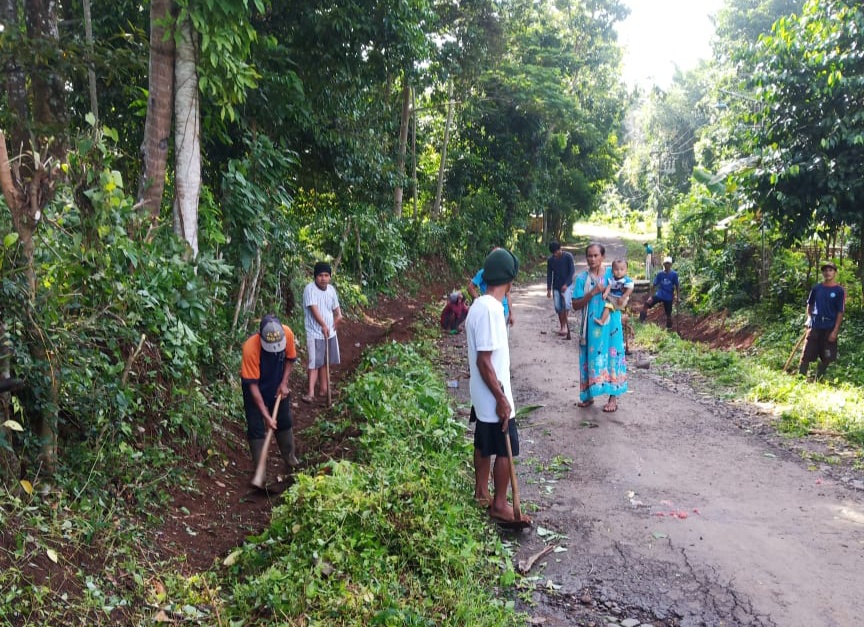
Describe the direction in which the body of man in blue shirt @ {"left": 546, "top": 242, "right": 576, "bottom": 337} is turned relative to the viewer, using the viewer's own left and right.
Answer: facing the viewer

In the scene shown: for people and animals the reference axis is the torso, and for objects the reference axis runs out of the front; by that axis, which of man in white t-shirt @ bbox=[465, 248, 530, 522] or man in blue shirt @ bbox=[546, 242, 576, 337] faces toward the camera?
the man in blue shirt

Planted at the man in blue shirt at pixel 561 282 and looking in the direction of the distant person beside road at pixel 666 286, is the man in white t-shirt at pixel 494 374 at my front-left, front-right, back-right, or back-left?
back-right

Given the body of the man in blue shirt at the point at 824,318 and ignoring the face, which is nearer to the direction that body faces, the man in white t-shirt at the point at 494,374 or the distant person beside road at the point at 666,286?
the man in white t-shirt

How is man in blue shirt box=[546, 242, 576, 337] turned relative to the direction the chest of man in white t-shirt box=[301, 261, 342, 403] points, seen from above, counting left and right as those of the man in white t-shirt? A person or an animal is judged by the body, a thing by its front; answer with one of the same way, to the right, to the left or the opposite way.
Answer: the same way

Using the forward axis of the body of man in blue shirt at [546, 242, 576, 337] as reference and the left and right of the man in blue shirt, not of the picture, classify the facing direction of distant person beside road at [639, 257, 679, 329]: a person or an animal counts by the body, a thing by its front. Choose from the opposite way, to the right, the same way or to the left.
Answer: the same way

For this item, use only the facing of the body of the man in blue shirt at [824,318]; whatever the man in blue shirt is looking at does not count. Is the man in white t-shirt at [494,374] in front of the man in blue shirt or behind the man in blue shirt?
in front

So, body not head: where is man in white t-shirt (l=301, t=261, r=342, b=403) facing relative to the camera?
toward the camera

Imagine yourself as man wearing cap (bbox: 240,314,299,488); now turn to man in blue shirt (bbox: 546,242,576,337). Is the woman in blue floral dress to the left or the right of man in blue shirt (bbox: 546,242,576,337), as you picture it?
right

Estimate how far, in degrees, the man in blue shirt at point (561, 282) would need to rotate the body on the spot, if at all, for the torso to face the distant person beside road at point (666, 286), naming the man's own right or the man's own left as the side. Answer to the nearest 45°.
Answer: approximately 135° to the man's own left

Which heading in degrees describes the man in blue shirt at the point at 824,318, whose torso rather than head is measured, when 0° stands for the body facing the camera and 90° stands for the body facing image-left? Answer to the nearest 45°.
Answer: approximately 0°
